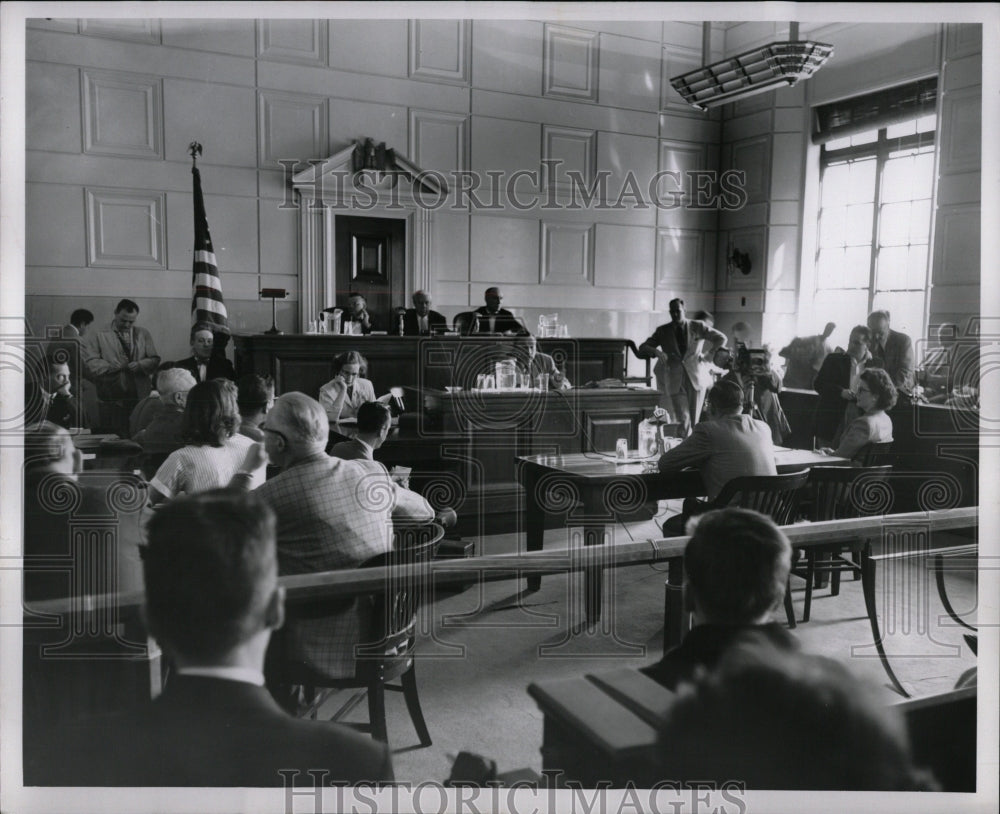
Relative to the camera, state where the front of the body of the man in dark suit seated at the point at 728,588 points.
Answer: away from the camera

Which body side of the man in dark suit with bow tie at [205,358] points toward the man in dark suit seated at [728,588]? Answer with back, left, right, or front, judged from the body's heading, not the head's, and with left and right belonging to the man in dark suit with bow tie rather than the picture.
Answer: front

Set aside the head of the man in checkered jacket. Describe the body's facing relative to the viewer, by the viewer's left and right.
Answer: facing away from the viewer and to the left of the viewer

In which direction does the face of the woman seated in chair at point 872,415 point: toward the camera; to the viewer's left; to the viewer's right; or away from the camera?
to the viewer's left

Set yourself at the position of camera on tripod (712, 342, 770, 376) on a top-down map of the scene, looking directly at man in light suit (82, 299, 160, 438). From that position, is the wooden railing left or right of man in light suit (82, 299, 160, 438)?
left

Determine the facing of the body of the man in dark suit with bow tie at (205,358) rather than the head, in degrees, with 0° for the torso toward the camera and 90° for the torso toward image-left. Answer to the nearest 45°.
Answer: approximately 0°

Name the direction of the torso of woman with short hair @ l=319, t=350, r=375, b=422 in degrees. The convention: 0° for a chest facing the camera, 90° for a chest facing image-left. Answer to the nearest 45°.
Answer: approximately 0°

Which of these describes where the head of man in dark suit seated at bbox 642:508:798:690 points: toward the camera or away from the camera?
away from the camera

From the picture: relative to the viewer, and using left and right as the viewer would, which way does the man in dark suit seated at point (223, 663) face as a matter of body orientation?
facing away from the viewer

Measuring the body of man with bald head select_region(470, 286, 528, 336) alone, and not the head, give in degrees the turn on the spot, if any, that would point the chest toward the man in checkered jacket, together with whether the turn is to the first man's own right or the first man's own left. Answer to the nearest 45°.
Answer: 0° — they already face them

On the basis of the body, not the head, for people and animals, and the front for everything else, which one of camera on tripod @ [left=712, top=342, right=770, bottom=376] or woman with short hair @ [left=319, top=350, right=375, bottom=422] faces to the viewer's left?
the camera on tripod

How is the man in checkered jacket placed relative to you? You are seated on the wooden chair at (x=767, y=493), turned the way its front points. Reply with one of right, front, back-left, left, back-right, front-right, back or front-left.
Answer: left

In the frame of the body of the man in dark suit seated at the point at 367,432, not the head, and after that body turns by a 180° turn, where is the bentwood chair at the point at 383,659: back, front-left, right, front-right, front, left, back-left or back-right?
front-left

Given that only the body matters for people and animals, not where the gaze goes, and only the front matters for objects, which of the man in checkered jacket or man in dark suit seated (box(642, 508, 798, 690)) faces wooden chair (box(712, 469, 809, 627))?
the man in dark suit seated

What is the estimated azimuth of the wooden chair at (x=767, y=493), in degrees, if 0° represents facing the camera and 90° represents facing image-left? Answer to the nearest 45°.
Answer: approximately 135°

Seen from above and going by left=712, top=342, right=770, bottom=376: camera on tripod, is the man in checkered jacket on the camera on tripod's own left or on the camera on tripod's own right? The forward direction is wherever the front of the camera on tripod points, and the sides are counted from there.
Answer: on the camera on tripod's own left

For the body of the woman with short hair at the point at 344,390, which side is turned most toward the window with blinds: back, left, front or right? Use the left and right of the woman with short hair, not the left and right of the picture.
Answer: left
